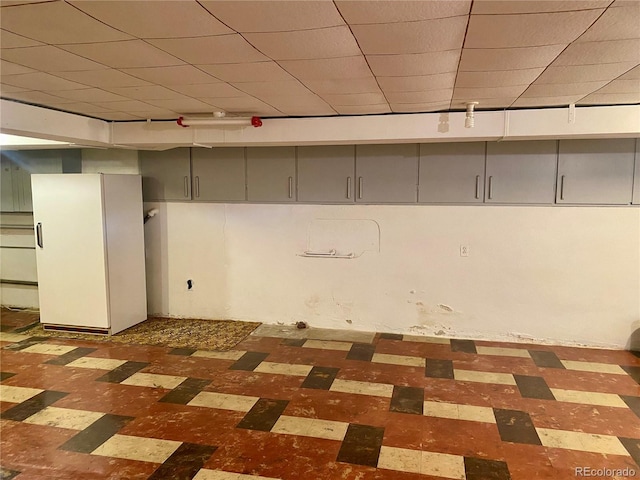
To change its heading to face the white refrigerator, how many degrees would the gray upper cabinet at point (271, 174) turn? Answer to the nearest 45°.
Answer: approximately 90° to its right

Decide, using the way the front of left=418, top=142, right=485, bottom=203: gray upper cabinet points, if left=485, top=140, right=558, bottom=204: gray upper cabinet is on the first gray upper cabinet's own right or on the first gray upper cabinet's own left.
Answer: on the first gray upper cabinet's own left

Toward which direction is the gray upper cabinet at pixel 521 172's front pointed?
toward the camera

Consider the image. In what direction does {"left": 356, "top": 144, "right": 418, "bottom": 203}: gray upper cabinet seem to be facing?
toward the camera

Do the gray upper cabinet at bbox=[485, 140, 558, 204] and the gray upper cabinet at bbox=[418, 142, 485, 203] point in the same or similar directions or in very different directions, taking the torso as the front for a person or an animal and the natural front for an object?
same or similar directions

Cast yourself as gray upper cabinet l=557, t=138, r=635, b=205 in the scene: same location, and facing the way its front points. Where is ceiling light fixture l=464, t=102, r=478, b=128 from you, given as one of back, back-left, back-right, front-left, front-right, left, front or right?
front-right

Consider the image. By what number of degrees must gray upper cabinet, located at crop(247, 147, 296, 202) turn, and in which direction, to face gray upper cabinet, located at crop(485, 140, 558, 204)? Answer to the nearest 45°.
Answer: approximately 90° to its left

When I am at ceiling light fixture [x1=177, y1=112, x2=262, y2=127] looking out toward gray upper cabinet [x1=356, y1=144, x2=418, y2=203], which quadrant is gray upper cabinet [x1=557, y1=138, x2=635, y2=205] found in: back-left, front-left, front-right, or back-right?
front-right

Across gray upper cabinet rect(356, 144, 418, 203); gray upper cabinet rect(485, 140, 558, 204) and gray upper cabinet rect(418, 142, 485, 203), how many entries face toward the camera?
3

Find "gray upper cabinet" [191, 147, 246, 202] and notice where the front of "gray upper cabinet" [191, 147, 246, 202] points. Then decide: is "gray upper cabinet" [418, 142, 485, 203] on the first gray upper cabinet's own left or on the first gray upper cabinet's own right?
on the first gray upper cabinet's own left

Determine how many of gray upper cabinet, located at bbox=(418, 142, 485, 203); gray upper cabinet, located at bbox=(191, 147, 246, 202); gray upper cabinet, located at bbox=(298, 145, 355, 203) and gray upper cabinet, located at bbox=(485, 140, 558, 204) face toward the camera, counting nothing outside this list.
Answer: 4

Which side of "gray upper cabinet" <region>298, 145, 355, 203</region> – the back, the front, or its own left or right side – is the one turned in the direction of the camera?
front

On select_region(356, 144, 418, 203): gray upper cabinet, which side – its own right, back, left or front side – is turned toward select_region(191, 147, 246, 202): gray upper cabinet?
right

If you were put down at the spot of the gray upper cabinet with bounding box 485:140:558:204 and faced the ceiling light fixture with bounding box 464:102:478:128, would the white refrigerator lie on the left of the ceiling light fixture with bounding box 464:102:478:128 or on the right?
right

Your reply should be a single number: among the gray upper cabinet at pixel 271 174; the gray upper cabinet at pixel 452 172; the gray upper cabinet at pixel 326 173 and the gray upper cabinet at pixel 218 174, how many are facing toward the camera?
4
